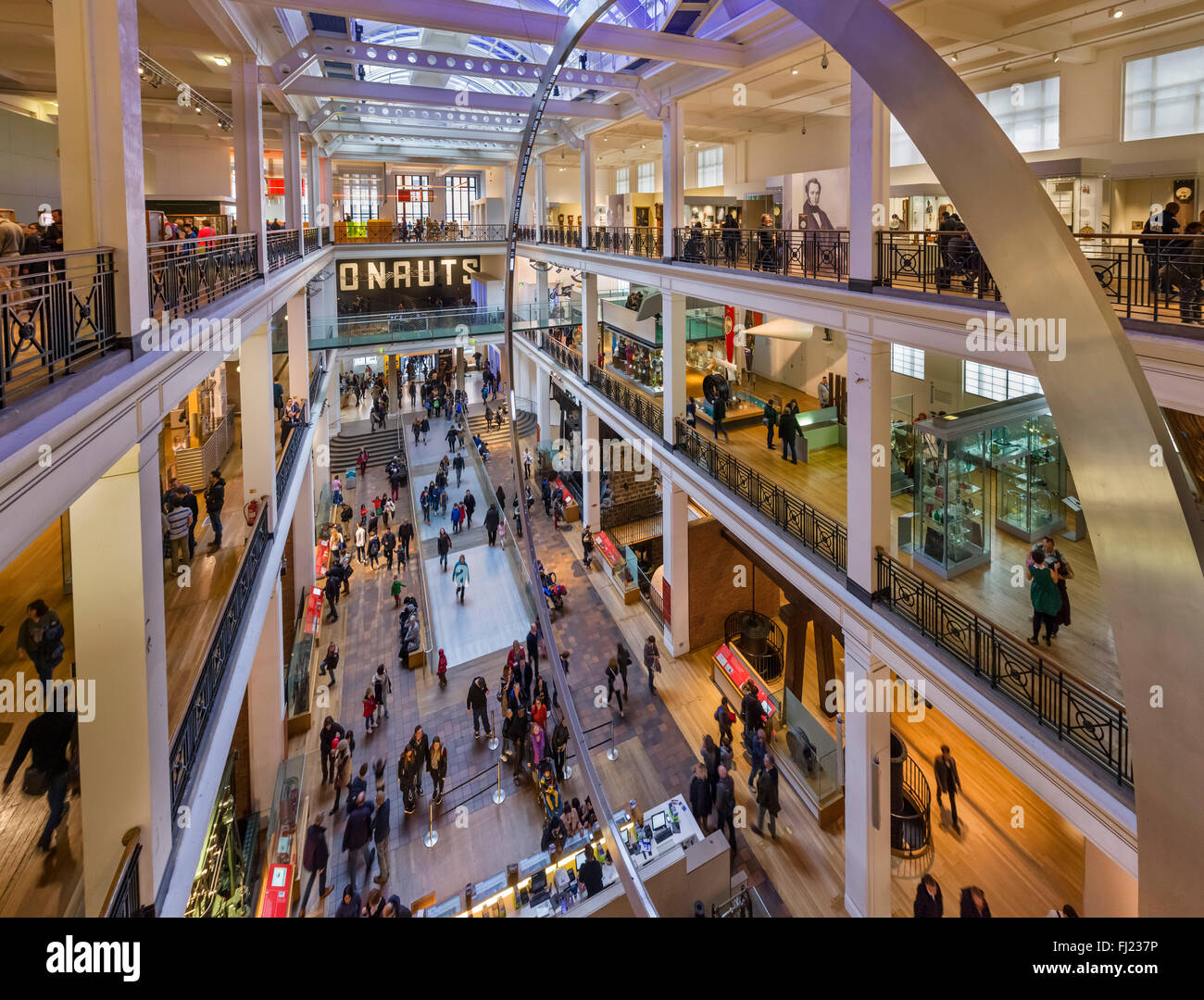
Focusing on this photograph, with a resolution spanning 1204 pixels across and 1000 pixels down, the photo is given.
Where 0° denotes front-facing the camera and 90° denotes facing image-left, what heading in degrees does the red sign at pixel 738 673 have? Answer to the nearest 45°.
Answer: approximately 45°
